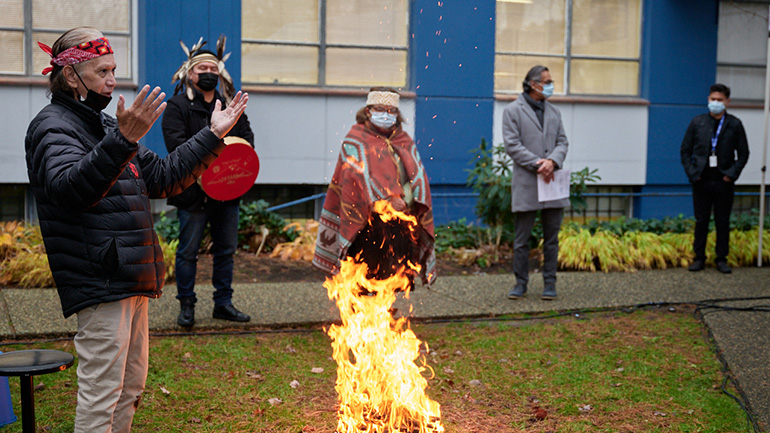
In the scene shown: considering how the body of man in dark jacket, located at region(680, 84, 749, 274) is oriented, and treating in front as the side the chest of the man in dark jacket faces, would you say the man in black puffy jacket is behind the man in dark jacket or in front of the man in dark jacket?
in front

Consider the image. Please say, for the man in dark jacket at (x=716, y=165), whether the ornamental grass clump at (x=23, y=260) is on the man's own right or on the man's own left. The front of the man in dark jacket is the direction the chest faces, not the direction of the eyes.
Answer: on the man's own right

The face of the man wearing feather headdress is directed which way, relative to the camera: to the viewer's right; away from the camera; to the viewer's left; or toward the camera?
toward the camera

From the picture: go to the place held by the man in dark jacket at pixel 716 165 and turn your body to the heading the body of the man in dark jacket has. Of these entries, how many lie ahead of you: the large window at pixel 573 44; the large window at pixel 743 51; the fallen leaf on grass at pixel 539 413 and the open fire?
2

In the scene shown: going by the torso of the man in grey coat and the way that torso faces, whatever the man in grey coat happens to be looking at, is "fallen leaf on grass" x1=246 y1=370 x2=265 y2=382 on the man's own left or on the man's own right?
on the man's own right

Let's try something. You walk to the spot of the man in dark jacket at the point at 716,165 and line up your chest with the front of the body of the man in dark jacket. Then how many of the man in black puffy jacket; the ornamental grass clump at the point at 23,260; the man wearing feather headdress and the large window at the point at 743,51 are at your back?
1

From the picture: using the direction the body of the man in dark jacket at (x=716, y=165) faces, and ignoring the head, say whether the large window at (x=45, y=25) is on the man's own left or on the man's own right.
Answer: on the man's own right

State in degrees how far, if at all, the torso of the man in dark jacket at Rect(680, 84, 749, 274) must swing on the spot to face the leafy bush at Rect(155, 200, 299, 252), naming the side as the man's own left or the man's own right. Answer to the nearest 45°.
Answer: approximately 90° to the man's own right

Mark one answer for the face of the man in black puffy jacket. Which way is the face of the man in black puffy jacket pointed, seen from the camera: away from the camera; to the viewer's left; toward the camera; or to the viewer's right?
to the viewer's right

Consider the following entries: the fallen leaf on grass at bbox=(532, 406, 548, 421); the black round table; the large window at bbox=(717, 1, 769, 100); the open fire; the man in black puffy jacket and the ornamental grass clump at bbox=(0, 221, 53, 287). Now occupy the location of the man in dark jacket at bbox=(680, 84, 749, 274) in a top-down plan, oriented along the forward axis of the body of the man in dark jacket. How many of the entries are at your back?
1

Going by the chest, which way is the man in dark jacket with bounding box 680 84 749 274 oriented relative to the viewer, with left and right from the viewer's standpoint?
facing the viewer

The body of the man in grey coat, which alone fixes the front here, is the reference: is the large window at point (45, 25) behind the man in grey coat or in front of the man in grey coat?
behind

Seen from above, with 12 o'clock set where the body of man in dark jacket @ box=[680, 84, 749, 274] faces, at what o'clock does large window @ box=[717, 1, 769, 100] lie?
The large window is roughly at 6 o'clock from the man in dark jacket.

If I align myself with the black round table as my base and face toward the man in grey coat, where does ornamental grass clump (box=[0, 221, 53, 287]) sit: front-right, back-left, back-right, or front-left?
front-left

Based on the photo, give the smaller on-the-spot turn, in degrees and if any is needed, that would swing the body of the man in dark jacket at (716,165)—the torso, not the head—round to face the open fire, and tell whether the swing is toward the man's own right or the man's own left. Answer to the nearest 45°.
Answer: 0° — they already face it

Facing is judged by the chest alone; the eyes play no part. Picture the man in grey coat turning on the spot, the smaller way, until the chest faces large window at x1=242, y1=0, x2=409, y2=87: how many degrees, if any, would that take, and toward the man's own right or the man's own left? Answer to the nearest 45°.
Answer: approximately 180°

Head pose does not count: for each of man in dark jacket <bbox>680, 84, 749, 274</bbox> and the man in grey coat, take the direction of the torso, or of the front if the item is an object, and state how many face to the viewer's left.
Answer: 0
